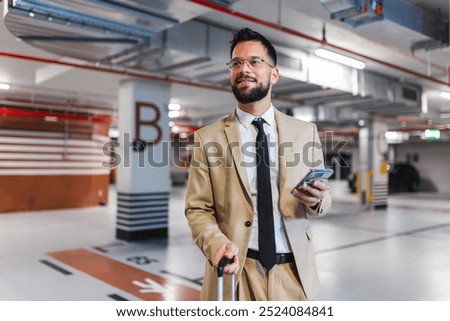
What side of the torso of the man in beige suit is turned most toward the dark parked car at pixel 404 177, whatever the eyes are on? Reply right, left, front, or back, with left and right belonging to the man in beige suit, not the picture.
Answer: back

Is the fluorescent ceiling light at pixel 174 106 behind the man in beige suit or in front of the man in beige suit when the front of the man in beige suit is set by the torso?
behind

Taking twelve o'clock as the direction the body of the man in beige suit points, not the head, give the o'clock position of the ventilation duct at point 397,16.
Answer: The ventilation duct is roughly at 7 o'clock from the man in beige suit.

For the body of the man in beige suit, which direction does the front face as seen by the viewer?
toward the camera

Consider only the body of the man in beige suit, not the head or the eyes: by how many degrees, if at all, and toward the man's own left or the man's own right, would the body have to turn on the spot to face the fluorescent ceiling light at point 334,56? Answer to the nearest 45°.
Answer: approximately 180°

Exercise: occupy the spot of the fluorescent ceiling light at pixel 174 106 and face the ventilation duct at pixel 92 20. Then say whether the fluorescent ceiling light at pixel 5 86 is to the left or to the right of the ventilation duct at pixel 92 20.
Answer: right

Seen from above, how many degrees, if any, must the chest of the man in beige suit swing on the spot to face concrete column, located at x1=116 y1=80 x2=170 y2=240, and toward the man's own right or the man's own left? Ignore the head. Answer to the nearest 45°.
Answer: approximately 180°

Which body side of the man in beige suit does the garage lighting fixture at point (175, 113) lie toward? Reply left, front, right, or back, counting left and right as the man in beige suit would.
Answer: back
